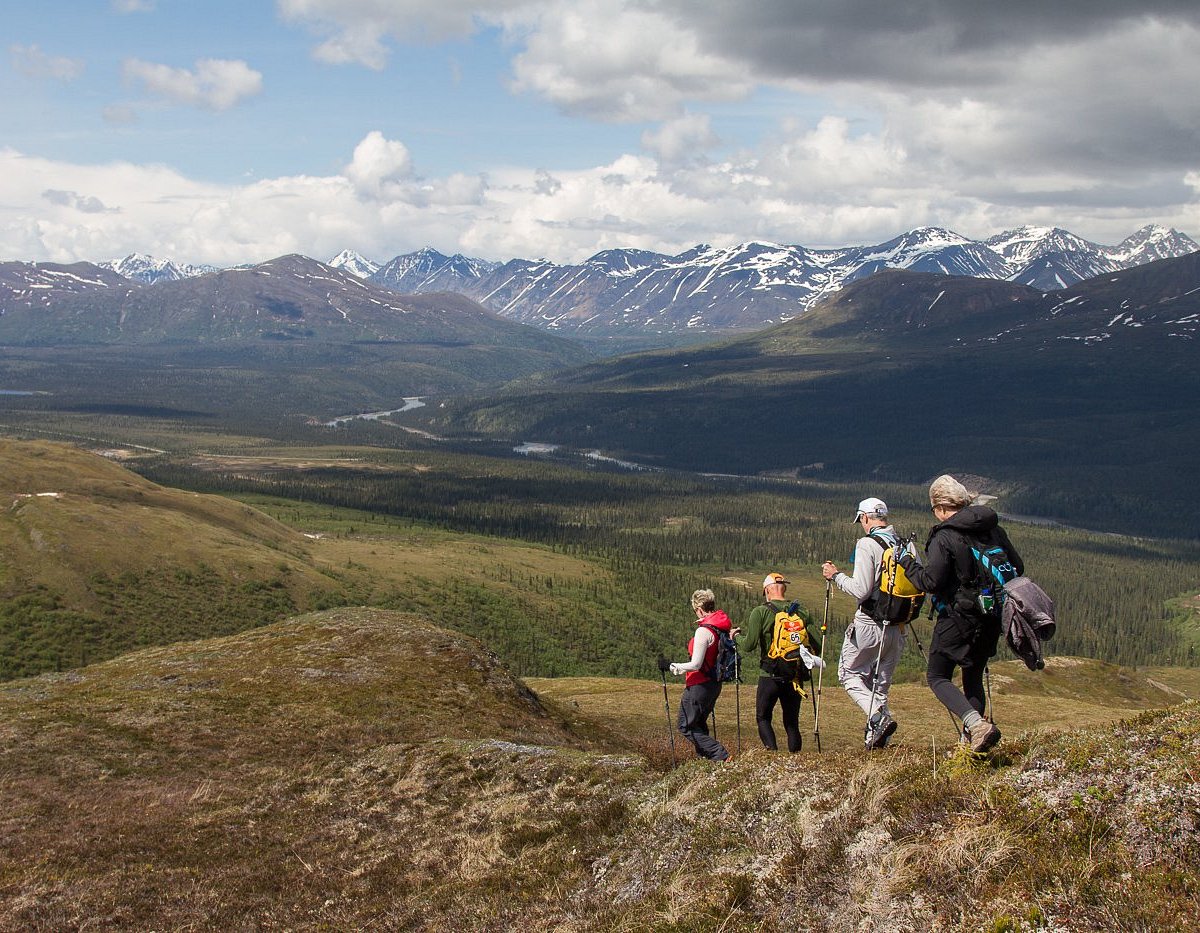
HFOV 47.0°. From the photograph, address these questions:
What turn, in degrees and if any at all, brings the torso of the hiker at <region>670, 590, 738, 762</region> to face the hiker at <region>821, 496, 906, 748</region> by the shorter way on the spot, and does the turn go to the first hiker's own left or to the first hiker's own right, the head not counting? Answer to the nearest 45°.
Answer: approximately 135° to the first hiker's own left

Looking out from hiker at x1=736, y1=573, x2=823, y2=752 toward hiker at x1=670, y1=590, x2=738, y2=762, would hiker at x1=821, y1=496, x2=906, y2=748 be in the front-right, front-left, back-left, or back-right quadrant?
back-left

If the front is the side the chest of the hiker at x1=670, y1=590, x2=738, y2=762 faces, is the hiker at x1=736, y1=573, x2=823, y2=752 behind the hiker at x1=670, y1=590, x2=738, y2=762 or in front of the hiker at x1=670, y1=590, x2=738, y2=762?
behind
